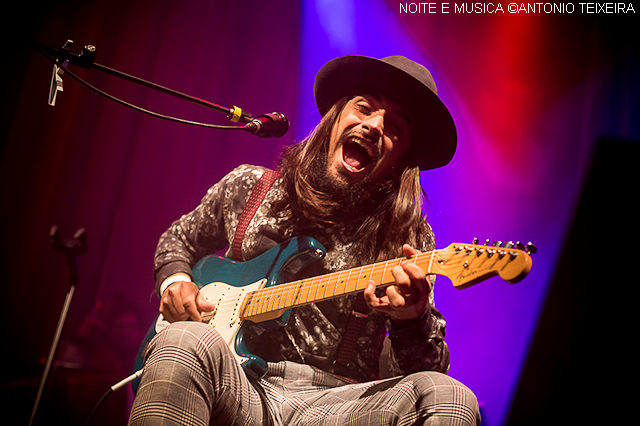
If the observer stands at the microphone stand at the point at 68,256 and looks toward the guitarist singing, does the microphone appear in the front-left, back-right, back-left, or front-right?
front-right

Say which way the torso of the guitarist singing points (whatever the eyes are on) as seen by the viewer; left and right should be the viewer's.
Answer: facing the viewer

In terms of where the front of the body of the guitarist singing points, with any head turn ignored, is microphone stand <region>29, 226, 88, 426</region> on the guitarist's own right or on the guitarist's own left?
on the guitarist's own right
